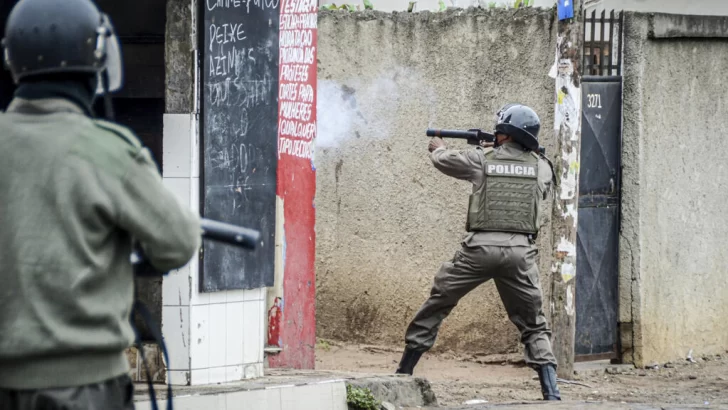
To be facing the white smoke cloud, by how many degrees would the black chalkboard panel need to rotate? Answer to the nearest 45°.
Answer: approximately 90° to its left

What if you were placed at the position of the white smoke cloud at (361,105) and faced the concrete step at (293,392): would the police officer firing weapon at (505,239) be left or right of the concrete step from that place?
left

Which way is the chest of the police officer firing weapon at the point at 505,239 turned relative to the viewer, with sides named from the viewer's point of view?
facing away from the viewer and to the left of the viewer

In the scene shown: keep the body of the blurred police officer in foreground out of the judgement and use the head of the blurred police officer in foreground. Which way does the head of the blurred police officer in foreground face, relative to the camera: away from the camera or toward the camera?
away from the camera

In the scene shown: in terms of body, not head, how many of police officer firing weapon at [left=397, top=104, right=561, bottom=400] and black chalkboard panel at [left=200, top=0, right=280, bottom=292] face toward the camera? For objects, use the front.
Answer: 1

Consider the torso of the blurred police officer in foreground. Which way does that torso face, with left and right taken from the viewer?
facing away from the viewer and to the right of the viewer

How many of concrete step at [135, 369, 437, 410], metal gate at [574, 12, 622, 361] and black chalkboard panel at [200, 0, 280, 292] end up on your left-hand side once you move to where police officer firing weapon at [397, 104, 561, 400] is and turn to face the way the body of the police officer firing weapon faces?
2

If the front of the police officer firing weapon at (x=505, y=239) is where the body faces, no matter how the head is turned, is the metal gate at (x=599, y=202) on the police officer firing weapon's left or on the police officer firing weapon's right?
on the police officer firing weapon's right

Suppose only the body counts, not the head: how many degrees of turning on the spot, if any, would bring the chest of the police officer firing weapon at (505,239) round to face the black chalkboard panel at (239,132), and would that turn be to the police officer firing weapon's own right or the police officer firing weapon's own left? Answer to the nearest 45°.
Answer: approximately 90° to the police officer firing weapon's own left

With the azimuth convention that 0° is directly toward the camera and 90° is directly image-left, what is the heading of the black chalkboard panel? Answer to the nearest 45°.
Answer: approximately 0°
